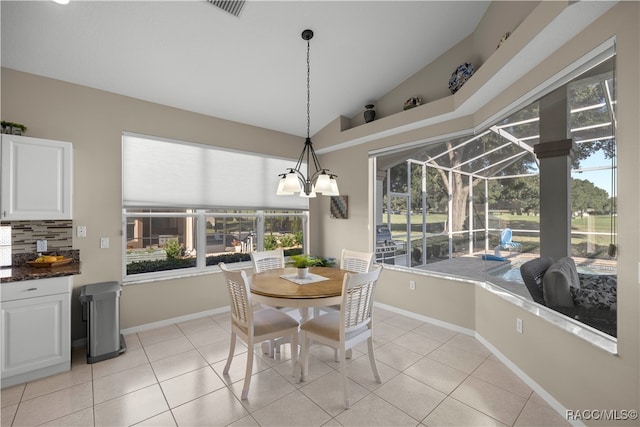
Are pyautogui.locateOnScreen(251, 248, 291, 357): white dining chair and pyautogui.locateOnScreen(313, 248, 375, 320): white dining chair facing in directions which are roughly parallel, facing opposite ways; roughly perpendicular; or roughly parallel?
roughly perpendicular

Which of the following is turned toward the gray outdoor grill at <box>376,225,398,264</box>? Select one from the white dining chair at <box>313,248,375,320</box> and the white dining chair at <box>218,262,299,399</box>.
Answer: the white dining chair at <box>218,262,299,399</box>

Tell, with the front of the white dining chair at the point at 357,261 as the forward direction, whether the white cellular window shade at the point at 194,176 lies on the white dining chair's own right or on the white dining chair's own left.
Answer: on the white dining chair's own right

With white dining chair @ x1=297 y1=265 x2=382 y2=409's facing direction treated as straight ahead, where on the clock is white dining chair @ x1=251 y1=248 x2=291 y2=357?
white dining chair @ x1=251 y1=248 x2=291 y2=357 is roughly at 12 o'clock from white dining chair @ x1=297 y1=265 x2=382 y2=409.

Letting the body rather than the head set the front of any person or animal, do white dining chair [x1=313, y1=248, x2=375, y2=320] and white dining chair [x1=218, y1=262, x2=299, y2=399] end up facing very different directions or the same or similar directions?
very different directions

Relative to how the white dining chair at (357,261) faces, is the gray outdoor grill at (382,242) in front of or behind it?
behind

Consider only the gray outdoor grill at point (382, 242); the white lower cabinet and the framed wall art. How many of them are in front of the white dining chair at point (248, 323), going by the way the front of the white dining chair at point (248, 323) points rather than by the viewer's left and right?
2

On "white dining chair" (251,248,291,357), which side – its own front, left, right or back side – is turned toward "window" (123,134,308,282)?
back

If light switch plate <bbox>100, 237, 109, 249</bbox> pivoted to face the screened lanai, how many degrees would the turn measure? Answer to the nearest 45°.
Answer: approximately 45° to its left

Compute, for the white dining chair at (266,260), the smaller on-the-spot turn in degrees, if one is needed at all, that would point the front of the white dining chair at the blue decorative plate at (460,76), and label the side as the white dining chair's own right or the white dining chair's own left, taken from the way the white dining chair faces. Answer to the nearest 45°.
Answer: approximately 45° to the white dining chair's own left

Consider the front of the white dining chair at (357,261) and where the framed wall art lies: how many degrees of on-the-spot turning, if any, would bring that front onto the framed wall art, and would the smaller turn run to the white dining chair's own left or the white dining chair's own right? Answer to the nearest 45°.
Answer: approximately 135° to the white dining chair's own right

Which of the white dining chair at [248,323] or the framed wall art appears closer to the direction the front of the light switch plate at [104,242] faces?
the white dining chair

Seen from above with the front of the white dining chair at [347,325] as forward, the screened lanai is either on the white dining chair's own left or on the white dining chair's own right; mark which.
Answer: on the white dining chair's own right
